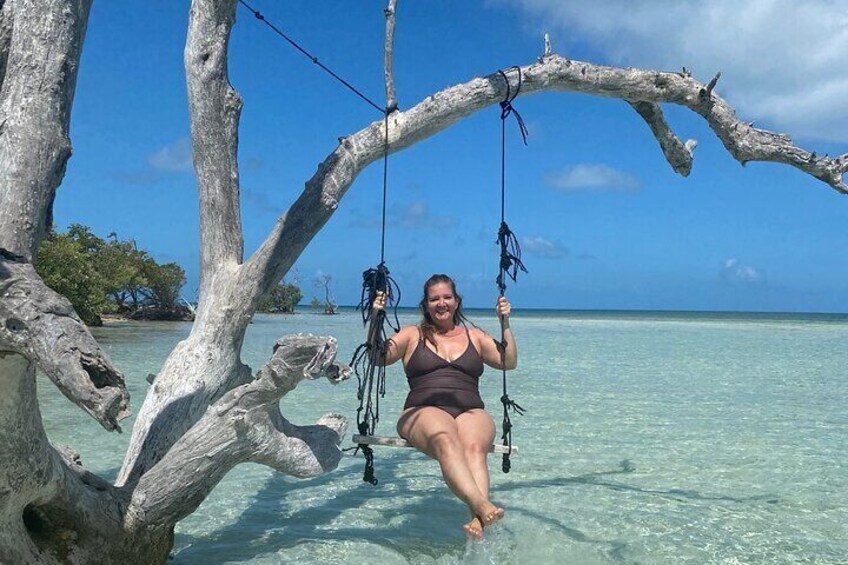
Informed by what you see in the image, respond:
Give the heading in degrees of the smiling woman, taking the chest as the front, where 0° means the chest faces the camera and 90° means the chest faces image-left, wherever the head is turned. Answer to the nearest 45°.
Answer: approximately 0°

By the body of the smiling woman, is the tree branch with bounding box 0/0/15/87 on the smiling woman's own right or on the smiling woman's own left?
on the smiling woman's own right
